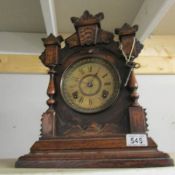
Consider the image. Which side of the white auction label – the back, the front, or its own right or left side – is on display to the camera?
front

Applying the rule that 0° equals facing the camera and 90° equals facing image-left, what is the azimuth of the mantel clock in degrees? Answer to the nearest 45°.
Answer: approximately 0°
